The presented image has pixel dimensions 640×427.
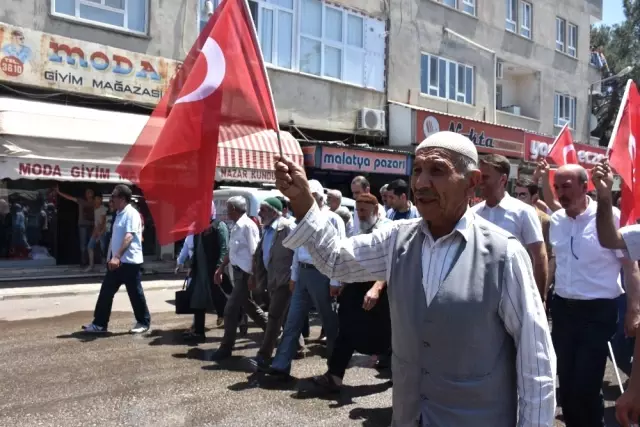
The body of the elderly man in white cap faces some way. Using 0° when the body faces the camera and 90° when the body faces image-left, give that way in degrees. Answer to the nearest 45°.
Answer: approximately 45°

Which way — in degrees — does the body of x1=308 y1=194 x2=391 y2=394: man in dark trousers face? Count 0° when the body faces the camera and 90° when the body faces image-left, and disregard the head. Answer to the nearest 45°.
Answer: approximately 45°

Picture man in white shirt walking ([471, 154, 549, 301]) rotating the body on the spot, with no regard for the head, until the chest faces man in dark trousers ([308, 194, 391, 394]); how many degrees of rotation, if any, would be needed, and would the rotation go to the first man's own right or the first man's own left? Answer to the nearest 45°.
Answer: approximately 90° to the first man's own right

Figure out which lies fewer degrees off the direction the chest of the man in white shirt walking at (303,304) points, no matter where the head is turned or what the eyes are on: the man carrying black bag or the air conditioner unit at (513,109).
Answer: the man carrying black bag

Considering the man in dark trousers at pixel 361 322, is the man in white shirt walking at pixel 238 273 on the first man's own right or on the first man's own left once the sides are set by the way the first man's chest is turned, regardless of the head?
on the first man's own right

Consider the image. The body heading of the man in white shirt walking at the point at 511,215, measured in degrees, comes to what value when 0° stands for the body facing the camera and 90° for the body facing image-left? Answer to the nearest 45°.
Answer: approximately 45°

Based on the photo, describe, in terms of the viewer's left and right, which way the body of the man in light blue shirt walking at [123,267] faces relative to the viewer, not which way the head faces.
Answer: facing to the left of the viewer
